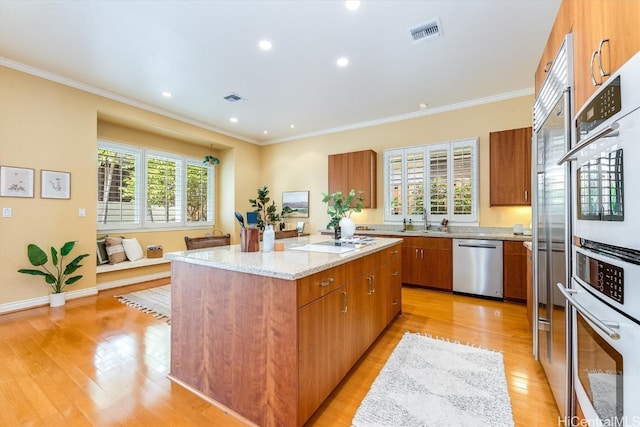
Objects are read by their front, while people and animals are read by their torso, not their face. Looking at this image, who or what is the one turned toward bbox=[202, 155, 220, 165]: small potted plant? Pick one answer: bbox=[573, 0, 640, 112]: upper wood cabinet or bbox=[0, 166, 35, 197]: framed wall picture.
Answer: the upper wood cabinet

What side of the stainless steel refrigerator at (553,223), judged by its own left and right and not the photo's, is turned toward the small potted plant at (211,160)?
front

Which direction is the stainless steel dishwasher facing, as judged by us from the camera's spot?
facing the viewer

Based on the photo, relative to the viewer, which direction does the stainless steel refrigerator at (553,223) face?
to the viewer's left

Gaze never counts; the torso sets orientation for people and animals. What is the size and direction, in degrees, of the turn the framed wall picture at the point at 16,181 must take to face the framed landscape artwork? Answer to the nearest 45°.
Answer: approximately 90° to its left

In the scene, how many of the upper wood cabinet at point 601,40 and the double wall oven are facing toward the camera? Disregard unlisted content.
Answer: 0

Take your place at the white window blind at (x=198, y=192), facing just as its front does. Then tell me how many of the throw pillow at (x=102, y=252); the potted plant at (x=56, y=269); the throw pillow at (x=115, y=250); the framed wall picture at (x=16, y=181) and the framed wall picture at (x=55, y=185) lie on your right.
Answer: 5

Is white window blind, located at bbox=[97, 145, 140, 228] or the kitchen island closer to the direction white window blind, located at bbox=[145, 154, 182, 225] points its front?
the kitchen island

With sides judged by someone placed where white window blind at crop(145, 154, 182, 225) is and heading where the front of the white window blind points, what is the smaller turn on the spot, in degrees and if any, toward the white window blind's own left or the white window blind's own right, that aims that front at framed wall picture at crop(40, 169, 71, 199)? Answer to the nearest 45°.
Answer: approximately 90° to the white window blind's own right

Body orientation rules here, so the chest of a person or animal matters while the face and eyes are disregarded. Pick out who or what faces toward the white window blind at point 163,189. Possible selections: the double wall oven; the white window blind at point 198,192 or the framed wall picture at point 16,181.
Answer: the double wall oven

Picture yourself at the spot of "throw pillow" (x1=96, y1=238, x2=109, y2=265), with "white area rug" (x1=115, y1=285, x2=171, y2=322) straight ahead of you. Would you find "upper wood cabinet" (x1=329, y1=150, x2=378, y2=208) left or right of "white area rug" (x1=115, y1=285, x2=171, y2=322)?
left

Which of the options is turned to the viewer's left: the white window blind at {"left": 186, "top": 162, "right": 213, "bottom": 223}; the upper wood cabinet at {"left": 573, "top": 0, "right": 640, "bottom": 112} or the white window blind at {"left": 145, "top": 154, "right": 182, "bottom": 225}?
the upper wood cabinet

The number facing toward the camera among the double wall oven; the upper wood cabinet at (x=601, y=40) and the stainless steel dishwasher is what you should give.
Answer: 1

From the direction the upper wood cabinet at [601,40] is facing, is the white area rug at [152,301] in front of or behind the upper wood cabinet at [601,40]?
in front

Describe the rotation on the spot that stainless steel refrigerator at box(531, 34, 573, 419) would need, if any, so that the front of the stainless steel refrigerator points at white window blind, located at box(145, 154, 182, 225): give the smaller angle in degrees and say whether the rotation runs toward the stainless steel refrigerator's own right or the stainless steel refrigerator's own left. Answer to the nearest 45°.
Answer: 0° — it already faces it

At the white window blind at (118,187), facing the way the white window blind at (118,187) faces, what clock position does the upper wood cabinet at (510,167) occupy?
The upper wood cabinet is roughly at 12 o'clock from the white window blind.
